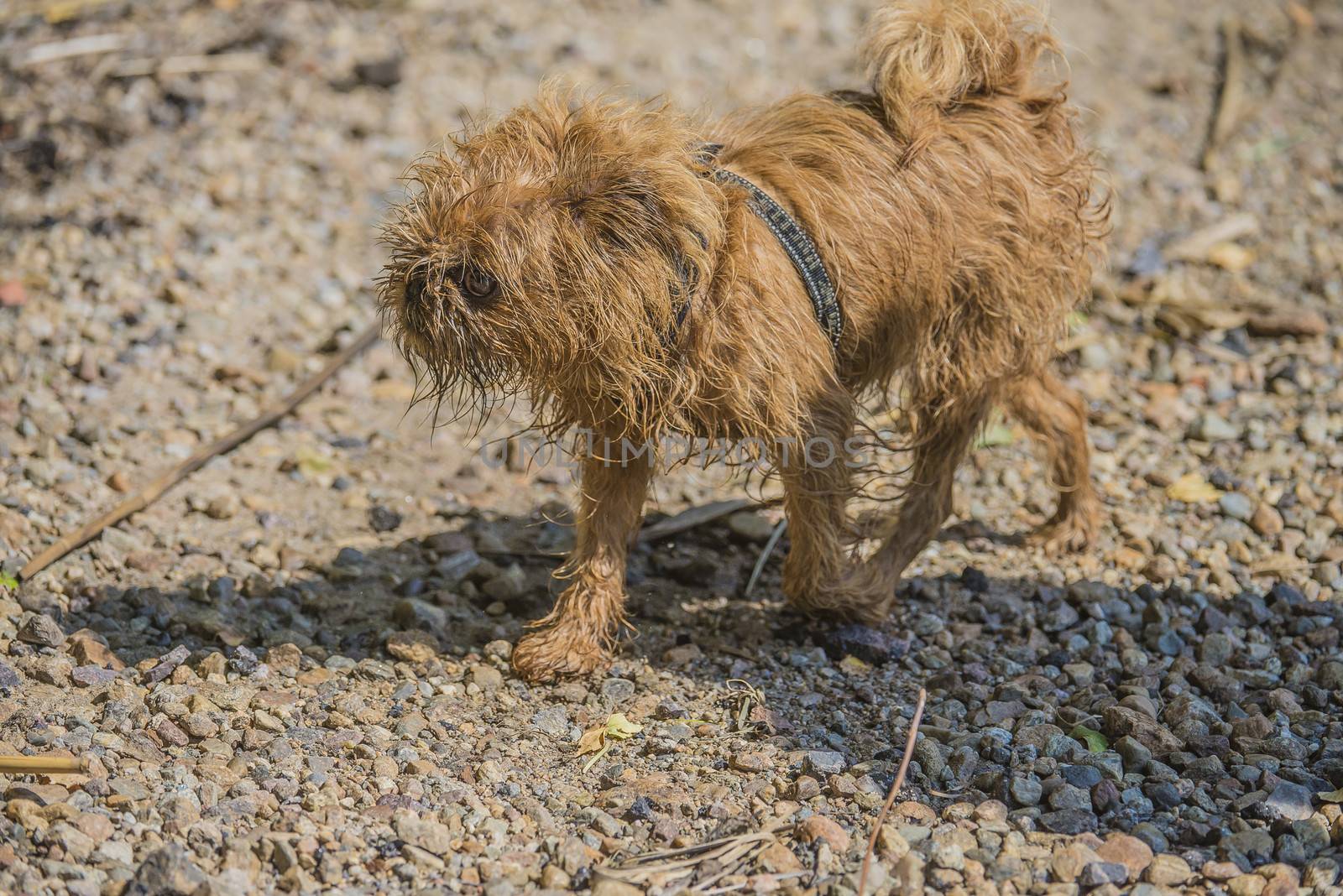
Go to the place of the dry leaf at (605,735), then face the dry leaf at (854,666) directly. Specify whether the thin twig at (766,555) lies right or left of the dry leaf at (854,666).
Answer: left

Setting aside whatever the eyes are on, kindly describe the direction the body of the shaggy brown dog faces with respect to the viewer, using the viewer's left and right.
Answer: facing the viewer and to the left of the viewer

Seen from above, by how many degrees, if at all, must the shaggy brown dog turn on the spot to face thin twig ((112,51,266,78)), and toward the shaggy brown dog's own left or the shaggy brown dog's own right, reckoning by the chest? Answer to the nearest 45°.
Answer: approximately 90° to the shaggy brown dog's own right

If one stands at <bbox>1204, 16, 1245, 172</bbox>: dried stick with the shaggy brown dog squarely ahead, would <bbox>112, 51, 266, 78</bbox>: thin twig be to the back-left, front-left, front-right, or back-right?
front-right

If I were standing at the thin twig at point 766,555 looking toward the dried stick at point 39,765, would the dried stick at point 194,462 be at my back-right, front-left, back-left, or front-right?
front-right

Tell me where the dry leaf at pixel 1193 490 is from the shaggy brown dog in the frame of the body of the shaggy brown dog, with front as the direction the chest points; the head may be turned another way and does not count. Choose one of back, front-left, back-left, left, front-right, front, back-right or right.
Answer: back

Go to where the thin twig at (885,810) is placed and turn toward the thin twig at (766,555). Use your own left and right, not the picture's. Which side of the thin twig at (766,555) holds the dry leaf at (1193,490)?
right

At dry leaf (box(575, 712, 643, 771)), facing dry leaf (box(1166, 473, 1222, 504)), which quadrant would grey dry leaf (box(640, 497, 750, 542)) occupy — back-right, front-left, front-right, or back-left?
front-left

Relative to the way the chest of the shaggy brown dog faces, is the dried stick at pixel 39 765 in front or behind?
in front

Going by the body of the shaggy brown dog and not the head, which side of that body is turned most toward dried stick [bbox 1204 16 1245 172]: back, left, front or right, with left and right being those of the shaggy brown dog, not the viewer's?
back
